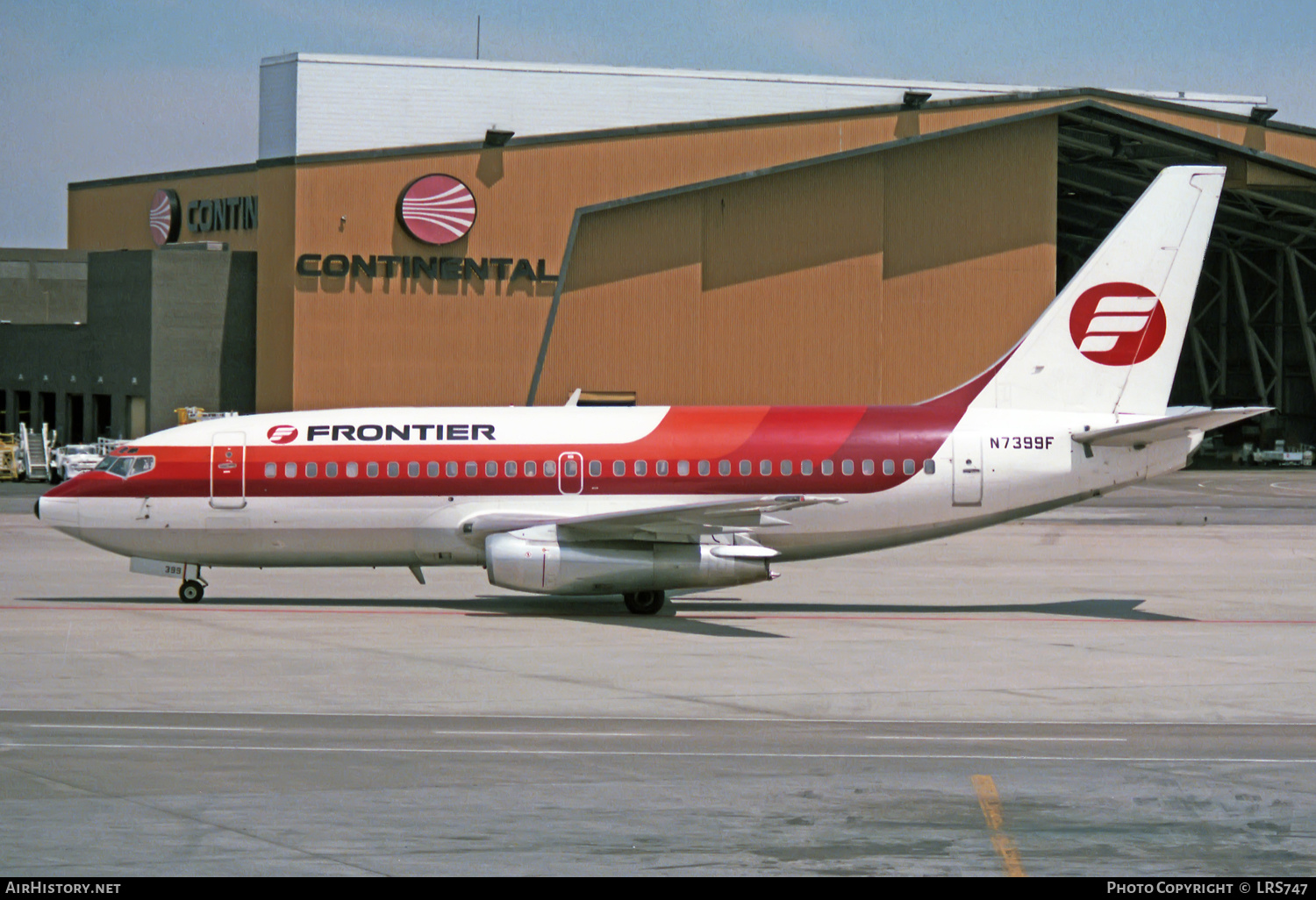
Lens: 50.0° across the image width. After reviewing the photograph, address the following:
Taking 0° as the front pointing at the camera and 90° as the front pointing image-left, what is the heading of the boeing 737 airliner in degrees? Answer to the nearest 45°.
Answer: approximately 90°
